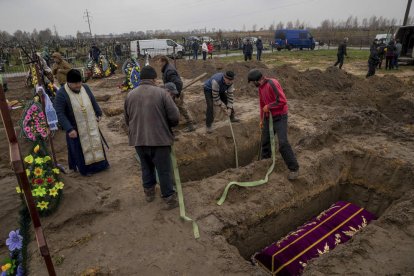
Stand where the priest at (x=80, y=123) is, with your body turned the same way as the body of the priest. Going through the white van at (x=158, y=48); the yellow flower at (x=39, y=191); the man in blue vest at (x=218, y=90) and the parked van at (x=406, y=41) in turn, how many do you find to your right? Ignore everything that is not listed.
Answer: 1

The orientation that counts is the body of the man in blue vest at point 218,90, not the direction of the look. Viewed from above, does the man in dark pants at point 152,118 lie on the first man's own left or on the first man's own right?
on the first man's own right

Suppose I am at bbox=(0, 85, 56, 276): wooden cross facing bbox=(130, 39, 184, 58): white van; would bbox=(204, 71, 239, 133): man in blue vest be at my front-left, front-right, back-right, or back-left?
front-right

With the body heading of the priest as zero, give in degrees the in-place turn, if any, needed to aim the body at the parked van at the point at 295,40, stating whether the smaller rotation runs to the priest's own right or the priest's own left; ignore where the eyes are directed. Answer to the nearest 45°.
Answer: approximately 90° to the priest's own left

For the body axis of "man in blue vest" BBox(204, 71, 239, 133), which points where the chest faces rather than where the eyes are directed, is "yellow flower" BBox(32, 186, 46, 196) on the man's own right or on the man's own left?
on the man's own right

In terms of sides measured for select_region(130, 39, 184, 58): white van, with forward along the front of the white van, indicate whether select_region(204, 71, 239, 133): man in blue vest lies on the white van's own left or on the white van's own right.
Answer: on the white van's own right

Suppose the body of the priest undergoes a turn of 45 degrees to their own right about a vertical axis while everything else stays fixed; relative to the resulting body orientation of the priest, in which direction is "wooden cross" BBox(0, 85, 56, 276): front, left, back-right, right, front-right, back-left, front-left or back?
front

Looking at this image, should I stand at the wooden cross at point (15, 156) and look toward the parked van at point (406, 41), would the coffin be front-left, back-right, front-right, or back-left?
front-right

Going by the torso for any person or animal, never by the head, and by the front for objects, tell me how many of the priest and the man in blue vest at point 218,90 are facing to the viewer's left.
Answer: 0

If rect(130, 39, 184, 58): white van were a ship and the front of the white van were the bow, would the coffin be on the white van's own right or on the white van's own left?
on the white van's own right

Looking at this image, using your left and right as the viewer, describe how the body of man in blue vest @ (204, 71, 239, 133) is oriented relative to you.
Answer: facing the viewer and to the right of the viewer

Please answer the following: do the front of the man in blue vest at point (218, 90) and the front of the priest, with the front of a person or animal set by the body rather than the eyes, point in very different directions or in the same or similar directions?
same or similar directions

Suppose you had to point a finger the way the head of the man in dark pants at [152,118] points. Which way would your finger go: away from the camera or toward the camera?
away from the camera

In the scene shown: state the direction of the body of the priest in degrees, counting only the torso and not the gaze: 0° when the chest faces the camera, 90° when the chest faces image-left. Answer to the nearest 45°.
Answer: approximately 315°
